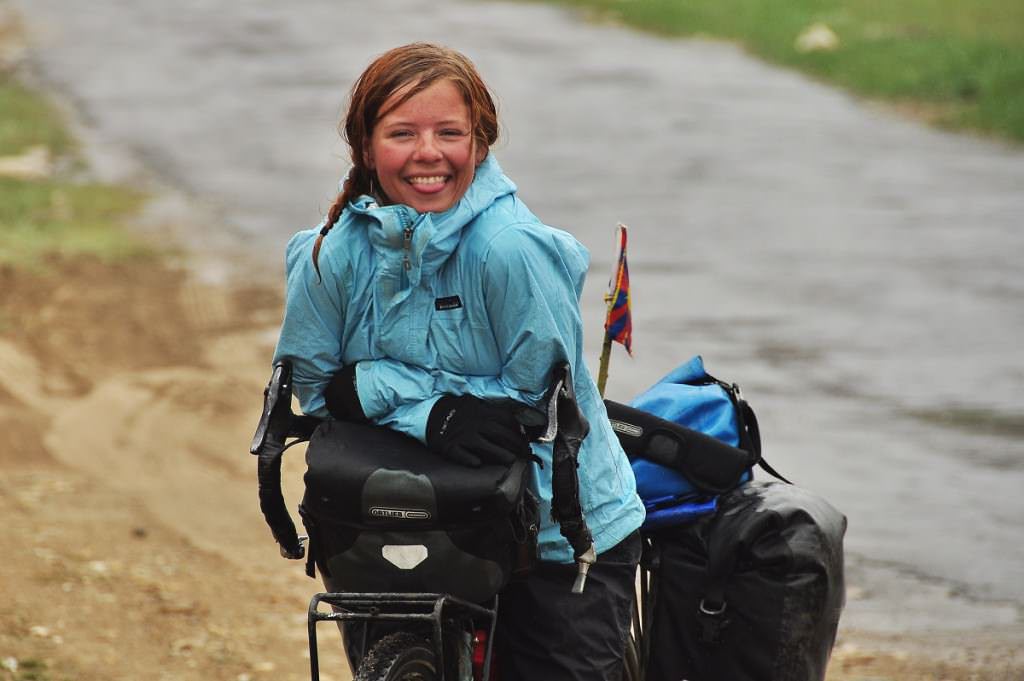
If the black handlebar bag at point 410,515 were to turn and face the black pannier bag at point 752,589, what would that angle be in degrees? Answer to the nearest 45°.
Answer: approximately 135° to its left

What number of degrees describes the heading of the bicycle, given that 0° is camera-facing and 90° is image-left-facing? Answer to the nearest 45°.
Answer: approximately 45°

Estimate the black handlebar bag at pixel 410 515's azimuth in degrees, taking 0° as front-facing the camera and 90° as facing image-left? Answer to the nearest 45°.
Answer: approximately 0°

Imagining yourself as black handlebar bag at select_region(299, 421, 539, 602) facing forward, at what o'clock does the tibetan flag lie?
The tibetan flag is roughly at 7 o'clock from the black handlebar bag.
